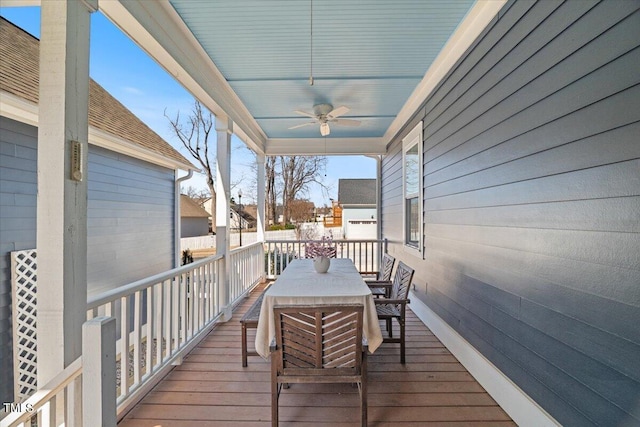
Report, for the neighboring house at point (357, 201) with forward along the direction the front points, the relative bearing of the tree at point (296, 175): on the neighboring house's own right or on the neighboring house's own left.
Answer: on the neighboring house's own right

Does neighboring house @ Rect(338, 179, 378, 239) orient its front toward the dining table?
yes

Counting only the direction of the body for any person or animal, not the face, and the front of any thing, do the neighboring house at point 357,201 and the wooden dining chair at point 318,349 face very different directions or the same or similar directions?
very different directions

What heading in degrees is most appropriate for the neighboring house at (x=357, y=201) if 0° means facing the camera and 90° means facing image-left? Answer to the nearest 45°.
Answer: approximately 0°

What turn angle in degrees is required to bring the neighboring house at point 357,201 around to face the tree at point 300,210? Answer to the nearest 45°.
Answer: approximately 45° to its right

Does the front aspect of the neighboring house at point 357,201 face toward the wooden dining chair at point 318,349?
yes

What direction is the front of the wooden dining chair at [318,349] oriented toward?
away from the camera

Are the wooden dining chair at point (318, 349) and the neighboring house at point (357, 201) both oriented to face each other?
yes

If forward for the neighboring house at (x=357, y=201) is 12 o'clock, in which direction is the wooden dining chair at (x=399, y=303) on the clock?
The wooden dining chair is roughly at 12 o'clock from the neighboring house.

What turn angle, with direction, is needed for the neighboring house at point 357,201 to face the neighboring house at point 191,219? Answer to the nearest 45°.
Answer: approximately 90° to its right

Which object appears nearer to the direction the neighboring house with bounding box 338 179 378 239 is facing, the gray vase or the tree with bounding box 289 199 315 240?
the gray vase

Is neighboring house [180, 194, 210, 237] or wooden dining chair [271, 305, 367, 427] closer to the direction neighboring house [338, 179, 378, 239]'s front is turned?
the wooden dining chair

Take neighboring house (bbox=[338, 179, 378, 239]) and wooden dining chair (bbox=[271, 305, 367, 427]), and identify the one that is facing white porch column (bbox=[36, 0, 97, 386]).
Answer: the neighboring house

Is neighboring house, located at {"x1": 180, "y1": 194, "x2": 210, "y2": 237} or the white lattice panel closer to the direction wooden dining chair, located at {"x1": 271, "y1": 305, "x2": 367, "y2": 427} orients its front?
the neighboring house

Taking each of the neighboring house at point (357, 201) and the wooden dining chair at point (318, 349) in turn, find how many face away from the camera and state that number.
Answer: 1
